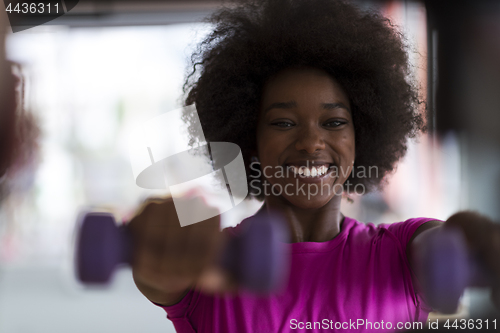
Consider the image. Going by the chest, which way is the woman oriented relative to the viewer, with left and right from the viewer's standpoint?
facing the viewer
